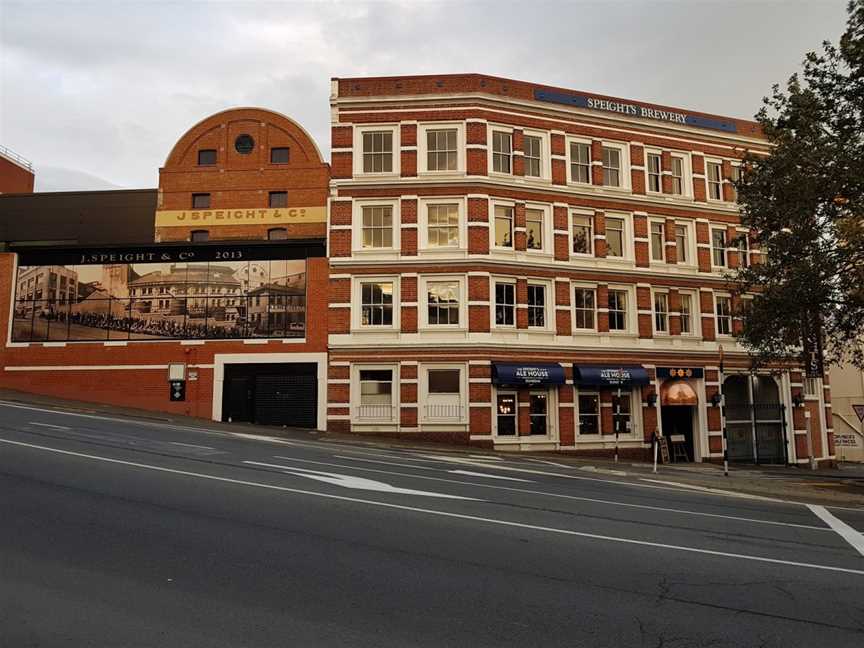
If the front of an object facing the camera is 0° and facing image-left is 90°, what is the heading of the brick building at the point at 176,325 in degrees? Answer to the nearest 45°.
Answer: approximately 0°

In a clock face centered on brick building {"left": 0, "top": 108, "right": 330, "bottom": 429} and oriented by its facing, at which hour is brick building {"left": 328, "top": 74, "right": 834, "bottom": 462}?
brick building {"left": 328, "top": 74, "right": 834, "bottom": 462} is roughly at 10 o'clock from brick building {"left": 0, "top": 108, "right": 330, "bottom": 429}.

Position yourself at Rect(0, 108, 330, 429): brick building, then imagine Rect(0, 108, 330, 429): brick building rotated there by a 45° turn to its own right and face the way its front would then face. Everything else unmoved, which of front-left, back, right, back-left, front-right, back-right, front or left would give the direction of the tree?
left
